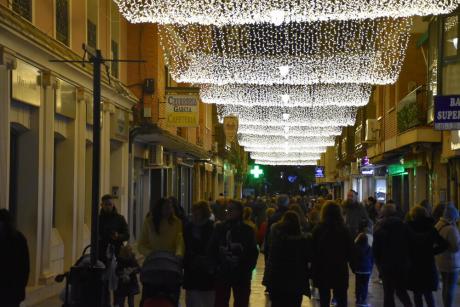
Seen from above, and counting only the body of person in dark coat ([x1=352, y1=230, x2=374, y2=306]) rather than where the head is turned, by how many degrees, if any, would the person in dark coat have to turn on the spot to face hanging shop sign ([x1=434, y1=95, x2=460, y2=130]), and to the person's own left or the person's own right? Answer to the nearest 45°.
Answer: approximately 45° to the person's own right

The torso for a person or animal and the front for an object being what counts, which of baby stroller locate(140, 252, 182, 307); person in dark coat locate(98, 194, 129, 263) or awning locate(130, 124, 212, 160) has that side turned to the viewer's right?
the awning

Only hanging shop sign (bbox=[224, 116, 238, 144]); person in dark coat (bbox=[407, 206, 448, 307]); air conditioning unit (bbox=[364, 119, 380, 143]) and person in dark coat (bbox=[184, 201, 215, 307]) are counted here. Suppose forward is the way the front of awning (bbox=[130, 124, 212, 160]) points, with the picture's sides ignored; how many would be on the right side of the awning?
2

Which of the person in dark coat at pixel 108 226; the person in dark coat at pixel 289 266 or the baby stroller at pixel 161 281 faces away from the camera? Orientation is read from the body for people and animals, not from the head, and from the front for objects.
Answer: the person in dark coat at pixel 289 266

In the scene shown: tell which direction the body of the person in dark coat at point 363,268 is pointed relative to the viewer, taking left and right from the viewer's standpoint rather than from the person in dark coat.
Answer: facing away from the viewer

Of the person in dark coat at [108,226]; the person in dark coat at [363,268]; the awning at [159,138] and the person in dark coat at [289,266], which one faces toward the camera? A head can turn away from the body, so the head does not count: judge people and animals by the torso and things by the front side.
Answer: the person in dark coat at [108,226]

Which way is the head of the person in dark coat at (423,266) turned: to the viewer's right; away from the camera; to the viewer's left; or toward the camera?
away from the camera

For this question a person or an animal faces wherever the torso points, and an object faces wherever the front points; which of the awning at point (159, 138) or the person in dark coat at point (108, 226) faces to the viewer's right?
the awning

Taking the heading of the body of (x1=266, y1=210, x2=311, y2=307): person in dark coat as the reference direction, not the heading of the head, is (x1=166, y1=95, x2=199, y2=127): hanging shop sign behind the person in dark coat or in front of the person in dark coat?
in front

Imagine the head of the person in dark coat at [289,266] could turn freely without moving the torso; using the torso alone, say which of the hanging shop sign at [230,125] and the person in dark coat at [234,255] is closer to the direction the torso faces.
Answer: the hanging shop sign

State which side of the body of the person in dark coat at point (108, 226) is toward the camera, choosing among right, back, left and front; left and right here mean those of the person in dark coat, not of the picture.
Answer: front

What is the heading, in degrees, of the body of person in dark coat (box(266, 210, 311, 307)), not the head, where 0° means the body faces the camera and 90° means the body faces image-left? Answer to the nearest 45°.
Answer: approximately 180°

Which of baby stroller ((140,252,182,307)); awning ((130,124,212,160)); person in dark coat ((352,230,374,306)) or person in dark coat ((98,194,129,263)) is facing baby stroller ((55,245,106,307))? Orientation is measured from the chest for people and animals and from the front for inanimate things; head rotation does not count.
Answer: person in dark coat ((98,194,129,263))

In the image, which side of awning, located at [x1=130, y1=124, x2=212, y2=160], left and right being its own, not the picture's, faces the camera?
right

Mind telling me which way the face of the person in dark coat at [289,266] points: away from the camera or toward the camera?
away from the camera

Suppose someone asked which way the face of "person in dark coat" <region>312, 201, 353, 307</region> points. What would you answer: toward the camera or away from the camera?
away from the camera

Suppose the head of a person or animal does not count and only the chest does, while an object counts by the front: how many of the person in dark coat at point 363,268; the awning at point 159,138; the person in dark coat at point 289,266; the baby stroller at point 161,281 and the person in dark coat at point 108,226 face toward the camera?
2

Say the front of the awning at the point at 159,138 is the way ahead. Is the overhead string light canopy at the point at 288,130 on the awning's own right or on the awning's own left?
on the awning's own left
